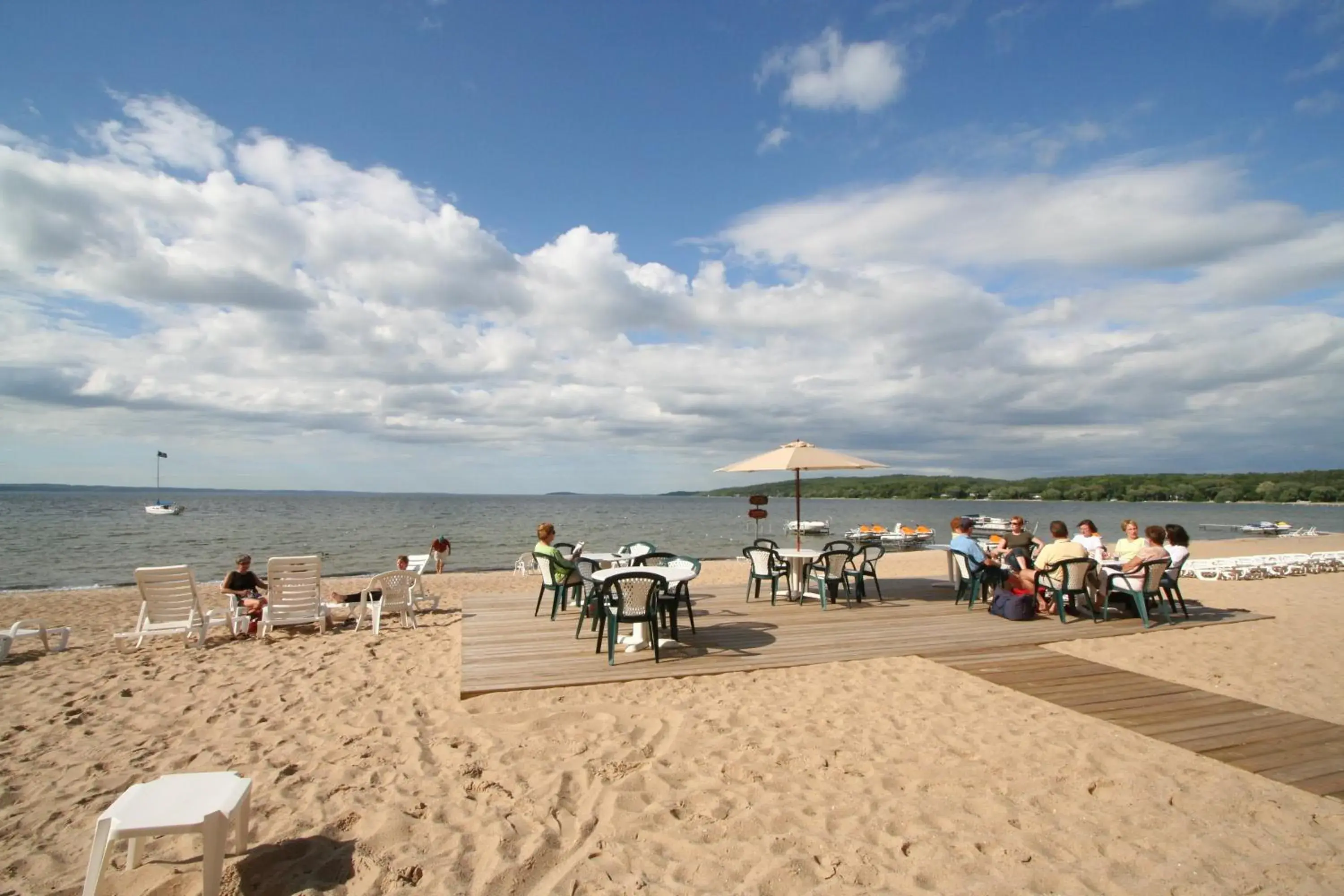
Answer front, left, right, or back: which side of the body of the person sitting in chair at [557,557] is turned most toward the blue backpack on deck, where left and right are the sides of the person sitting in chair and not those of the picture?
front

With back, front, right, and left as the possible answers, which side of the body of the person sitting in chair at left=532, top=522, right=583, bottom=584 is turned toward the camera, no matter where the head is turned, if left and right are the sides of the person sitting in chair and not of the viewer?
right

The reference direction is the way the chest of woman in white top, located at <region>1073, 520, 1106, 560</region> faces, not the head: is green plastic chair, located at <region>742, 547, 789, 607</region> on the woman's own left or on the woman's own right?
on the woman's own right

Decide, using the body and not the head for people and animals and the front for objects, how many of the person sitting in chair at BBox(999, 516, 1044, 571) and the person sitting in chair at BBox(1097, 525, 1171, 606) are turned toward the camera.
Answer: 1

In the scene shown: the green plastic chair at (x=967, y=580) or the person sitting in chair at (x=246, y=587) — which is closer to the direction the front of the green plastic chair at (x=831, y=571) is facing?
the person sitting in chair

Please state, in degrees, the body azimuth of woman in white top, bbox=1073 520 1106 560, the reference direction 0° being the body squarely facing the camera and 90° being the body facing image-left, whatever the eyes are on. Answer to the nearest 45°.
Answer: approximately 0°

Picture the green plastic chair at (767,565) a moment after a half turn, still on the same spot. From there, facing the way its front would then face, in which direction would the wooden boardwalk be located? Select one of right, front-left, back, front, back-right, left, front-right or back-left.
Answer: left

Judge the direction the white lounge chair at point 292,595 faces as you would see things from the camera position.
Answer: facing away from the viewer

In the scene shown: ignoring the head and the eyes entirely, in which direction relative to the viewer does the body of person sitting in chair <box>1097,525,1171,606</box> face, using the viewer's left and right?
facing to the left of the viewer

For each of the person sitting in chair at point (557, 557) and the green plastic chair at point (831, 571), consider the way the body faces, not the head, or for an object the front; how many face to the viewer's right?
1

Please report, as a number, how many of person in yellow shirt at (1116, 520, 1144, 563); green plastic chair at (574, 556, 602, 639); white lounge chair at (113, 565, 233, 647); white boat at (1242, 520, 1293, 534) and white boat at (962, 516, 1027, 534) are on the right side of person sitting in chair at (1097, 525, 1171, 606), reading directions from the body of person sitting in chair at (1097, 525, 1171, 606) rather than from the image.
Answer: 3

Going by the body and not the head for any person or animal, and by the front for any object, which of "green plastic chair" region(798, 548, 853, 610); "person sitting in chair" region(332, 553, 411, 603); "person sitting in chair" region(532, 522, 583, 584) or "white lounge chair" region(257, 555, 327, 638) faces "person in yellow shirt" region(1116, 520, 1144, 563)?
"person sitting in chair" region(532, 522, 583, 584)

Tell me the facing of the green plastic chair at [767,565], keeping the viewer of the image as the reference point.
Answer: facing away from the viewer and to the right of the viewer
